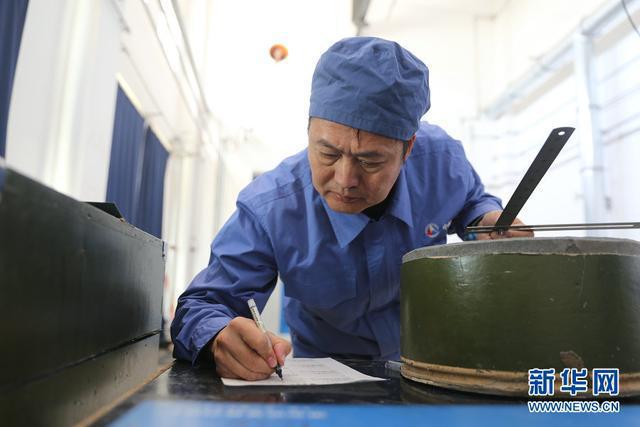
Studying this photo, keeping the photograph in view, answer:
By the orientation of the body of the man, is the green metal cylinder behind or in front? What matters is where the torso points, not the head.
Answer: in front

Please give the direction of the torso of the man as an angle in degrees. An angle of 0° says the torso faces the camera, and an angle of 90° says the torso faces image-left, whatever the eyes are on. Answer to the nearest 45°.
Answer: approximately 0°

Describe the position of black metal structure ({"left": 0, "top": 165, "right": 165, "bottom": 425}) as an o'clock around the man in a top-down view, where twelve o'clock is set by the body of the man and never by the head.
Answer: The black metal structure is roughly at 1 o'clock from the man.

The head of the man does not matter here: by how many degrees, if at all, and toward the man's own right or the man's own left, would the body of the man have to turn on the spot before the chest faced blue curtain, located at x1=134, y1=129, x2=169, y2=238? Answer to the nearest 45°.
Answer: approximately 135° to the man's own right

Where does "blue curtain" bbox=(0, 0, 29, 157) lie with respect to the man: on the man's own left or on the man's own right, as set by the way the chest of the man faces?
on the man's own right

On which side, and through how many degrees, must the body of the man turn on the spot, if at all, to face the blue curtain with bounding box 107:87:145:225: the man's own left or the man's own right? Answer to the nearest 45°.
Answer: approximately 135° to the man's own right

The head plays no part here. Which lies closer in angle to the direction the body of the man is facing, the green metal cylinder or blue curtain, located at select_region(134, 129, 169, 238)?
the green metal cylinder

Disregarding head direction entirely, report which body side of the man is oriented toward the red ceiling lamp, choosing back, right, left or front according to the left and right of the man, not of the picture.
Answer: back

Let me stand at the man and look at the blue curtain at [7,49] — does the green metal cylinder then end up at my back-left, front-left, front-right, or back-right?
back-left
